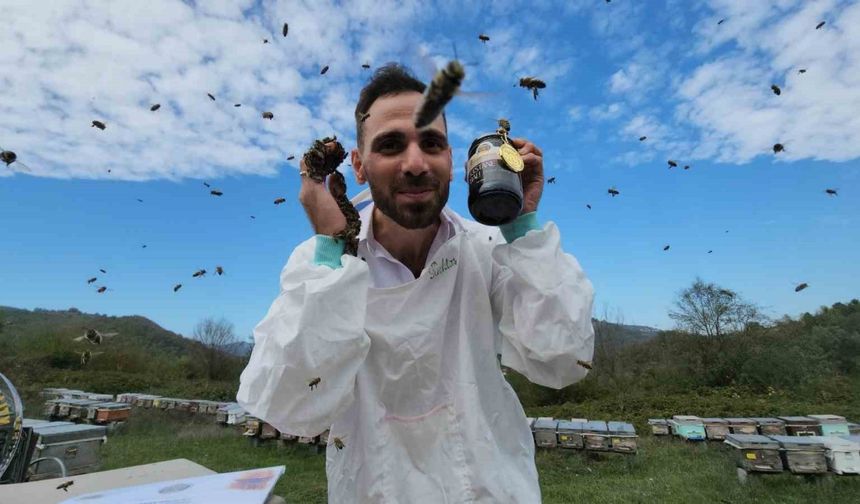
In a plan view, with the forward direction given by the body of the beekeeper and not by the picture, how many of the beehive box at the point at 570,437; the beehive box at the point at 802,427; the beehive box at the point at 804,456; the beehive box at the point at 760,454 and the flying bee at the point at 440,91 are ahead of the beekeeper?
1

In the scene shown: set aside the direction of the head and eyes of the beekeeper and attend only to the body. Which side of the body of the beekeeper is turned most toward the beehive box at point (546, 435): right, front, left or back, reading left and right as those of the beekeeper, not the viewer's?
back

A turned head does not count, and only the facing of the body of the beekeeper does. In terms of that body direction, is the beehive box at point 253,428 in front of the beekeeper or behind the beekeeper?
behind

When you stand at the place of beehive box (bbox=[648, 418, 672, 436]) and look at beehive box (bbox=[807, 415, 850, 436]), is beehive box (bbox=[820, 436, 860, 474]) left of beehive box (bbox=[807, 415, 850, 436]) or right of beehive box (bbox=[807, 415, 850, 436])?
right

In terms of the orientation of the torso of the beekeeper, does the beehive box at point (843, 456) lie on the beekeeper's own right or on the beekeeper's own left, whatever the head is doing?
on the beekeeper's own left

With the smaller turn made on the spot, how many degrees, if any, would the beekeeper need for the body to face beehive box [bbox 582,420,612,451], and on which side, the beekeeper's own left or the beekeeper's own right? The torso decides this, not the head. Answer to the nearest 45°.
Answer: approximately 135° to the beekeeper's own left

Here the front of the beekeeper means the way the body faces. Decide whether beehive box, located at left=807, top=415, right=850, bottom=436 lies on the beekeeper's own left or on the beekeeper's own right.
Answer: on the beekeeper's own left

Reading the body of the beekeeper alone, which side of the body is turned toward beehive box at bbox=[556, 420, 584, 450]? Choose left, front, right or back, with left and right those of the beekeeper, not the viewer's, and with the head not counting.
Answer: back

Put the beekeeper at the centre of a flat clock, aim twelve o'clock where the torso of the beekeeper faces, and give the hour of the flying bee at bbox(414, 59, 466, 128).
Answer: The flying bee is roughly at 12 o'clock from the beekeeper.

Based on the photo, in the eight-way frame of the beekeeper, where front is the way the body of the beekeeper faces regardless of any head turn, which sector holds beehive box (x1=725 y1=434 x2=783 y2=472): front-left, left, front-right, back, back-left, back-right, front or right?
back-left

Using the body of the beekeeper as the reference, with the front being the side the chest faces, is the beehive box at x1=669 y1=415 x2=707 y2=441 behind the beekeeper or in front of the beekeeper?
behind

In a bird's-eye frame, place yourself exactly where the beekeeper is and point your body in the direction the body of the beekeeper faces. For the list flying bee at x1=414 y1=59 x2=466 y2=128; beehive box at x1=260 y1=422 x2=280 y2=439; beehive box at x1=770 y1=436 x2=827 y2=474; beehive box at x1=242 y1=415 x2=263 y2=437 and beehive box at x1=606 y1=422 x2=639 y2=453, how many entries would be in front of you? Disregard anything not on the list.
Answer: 1

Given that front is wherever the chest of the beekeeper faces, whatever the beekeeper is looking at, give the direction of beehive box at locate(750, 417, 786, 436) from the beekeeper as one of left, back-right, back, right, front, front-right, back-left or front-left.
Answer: back-left

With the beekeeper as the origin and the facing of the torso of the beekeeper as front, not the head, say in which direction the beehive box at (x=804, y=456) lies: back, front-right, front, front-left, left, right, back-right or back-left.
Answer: back-left

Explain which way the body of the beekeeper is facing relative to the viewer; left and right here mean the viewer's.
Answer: facing the viewer
